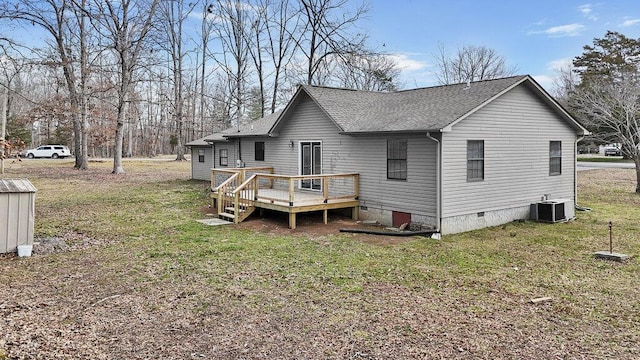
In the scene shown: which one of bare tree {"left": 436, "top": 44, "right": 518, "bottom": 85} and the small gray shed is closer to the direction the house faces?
the bare tree

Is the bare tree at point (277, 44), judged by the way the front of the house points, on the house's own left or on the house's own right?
on the house's own left

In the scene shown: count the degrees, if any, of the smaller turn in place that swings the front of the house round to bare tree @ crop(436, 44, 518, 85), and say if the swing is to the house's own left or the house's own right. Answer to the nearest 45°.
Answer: approximately 45° to the house's own left

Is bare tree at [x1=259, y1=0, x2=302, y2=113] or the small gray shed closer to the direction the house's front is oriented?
the bare tree

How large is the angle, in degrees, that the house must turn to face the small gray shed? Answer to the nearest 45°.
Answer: approximately 180°

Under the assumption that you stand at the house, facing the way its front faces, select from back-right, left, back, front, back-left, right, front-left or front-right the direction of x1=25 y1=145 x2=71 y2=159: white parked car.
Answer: left

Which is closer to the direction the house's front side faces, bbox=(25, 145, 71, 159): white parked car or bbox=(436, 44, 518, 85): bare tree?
the bare tree

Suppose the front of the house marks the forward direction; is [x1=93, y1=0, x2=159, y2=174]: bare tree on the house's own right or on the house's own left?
on the house's own left

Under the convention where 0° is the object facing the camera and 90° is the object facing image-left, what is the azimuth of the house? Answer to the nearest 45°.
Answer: approximately 225°

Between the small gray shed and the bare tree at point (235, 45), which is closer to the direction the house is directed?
the bare tree
